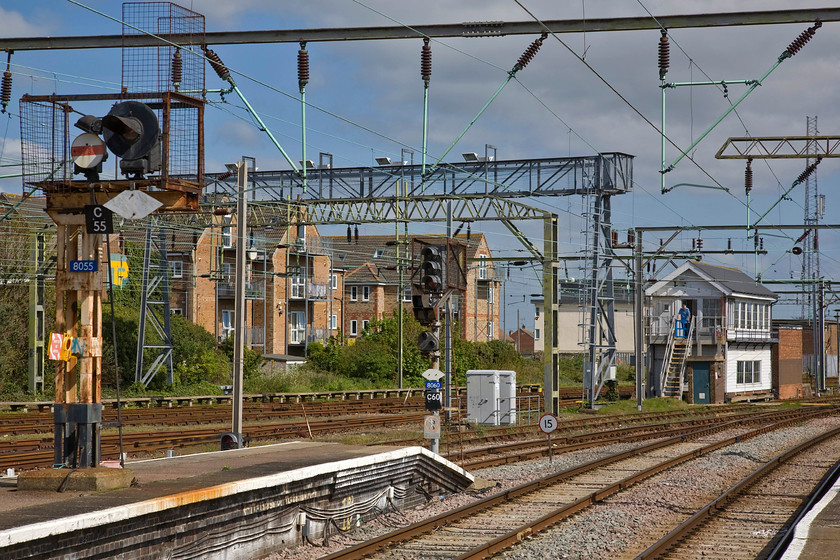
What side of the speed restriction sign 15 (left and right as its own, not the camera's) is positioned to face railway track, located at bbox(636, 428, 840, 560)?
front

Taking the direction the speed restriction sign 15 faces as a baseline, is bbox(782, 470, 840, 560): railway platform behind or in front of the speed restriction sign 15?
in front

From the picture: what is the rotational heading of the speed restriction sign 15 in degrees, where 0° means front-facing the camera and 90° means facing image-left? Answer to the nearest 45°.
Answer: approximately 0°

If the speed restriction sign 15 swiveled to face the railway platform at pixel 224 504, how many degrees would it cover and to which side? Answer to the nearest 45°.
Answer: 0° — it already faces it

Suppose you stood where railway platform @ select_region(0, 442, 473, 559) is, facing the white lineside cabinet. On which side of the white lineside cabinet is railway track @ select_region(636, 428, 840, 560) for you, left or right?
right

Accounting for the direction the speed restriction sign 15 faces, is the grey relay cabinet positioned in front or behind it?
behind

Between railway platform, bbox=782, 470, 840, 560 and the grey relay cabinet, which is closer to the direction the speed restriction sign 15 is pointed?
the railway platform
